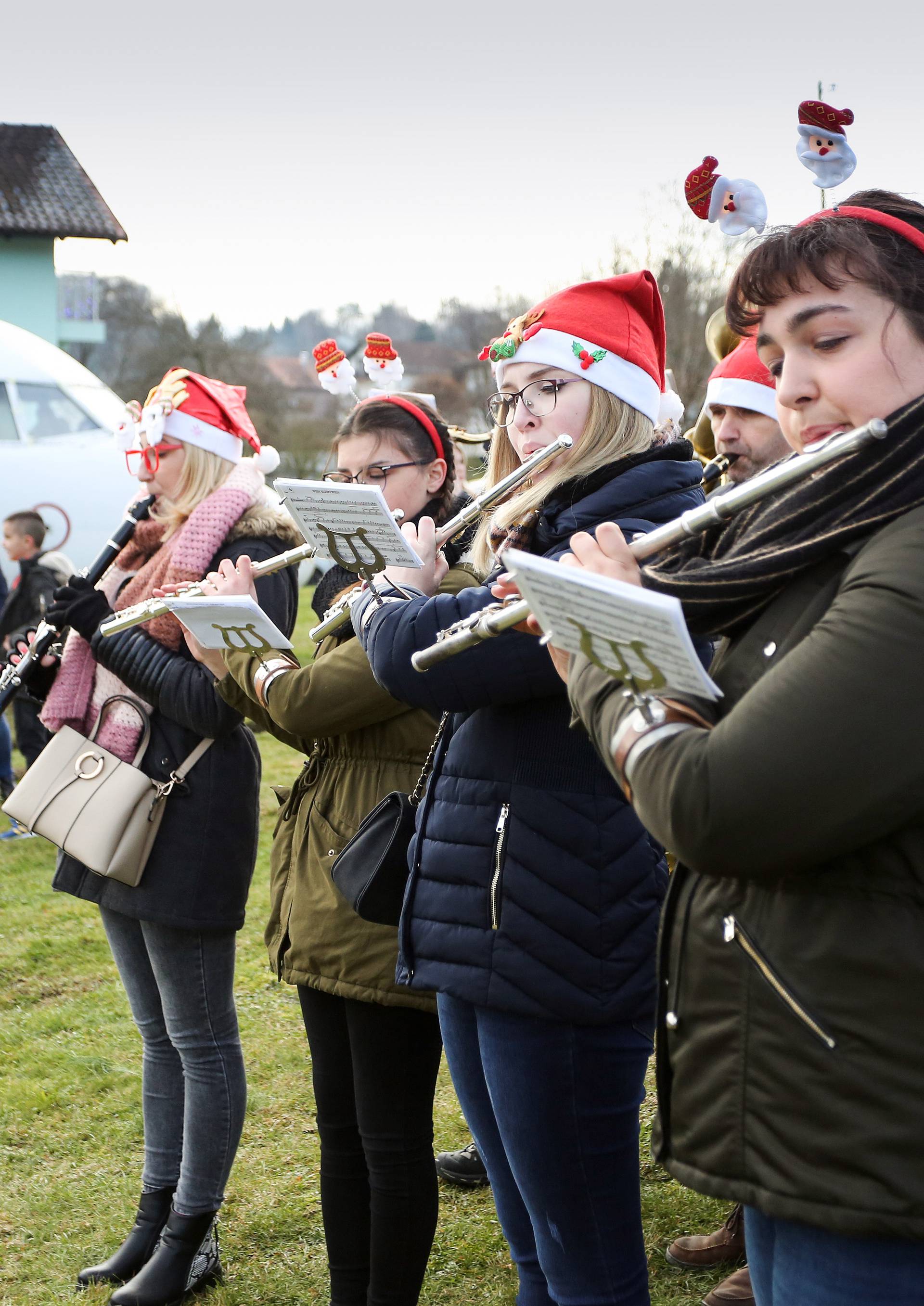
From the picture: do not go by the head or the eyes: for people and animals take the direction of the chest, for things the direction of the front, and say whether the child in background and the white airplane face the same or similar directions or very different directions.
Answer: very different directions

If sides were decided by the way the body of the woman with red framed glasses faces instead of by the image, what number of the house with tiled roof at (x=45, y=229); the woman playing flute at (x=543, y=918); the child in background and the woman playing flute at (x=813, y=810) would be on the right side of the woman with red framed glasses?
2

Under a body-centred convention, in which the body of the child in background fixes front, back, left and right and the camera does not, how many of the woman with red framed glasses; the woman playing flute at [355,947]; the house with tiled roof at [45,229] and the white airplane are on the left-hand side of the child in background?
2

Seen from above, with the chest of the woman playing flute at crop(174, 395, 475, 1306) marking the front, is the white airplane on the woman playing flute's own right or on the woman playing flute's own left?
on the woman playing flute's own right

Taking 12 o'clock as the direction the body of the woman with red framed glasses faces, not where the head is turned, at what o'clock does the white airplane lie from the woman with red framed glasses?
The white airplane is roughly at 3 o'clock from the woman with red framed glasses.

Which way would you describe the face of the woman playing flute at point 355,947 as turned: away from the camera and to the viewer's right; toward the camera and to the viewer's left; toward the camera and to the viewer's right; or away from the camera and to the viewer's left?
toward the camera and to the viewer's left

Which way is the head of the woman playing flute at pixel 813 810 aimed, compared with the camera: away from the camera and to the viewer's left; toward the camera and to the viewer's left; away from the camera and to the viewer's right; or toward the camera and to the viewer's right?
toward the camera and to the viewer's left

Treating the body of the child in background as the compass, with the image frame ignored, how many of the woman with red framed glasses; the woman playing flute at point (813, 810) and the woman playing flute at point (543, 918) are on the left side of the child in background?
3
